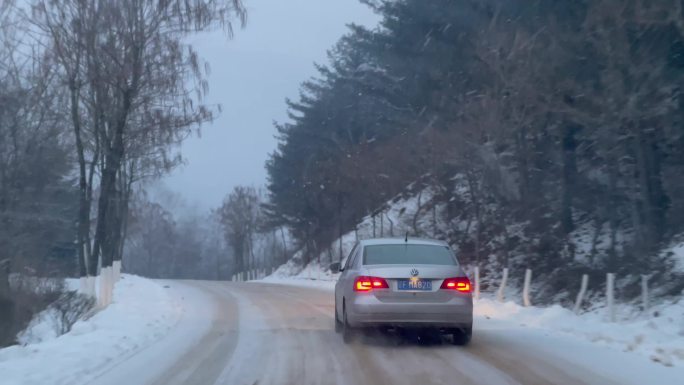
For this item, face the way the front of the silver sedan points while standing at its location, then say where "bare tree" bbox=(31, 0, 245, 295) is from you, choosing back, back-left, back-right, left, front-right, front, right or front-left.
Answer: front-left

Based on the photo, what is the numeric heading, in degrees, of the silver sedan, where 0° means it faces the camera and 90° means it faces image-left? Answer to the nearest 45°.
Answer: approximately 180°
